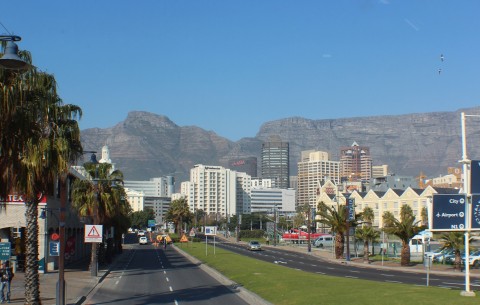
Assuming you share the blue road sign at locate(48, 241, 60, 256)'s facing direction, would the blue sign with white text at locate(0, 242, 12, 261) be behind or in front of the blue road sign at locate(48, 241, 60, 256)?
in front

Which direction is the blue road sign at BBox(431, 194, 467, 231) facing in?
toward the camera

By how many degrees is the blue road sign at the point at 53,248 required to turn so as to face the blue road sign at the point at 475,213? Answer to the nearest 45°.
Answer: approximately 45° to its left

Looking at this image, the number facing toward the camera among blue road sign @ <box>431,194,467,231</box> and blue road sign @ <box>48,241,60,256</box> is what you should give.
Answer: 2

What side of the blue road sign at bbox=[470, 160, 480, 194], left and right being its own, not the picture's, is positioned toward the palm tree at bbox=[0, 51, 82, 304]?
right

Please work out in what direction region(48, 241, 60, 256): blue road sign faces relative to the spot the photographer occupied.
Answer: facing the viewer

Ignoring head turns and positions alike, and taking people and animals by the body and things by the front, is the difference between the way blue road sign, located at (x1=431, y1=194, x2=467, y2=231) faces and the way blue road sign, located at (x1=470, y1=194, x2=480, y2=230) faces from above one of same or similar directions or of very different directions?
same or similar directions

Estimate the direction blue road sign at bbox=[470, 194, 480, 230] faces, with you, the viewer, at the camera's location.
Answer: facing the viewer

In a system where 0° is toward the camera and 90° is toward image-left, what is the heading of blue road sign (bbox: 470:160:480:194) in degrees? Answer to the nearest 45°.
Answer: approximately 0°

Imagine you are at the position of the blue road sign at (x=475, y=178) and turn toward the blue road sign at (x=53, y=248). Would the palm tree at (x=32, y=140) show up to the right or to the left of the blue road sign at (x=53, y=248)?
left

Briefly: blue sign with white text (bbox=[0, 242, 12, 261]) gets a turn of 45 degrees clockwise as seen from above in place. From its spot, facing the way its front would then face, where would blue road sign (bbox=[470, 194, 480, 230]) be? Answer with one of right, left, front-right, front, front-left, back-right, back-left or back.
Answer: left

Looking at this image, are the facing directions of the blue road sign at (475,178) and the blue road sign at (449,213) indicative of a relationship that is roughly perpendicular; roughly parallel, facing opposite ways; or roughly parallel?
roughly parallel

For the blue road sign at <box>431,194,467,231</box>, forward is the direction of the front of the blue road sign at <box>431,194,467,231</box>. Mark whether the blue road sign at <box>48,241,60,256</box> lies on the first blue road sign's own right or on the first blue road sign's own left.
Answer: on the first blue road sign's own right
